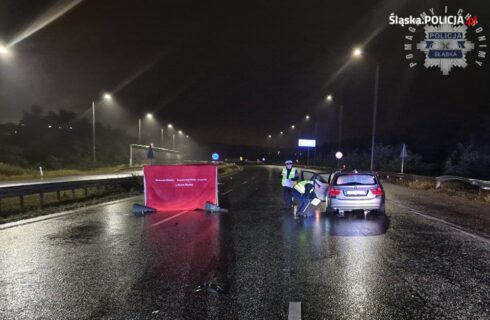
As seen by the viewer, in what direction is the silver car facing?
away from the camera

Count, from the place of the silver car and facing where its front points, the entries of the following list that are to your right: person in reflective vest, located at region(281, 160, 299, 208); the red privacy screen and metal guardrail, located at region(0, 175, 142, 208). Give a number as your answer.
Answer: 0

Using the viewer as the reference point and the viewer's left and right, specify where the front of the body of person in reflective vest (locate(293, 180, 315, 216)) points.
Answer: facing to the right of the viewer

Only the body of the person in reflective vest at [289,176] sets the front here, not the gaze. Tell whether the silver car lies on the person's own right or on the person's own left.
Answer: on the person's own left

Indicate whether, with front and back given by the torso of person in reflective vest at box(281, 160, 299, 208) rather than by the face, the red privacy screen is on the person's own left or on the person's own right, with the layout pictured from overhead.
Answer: on the person's own right

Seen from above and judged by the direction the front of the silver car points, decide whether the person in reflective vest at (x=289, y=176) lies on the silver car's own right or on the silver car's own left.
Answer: on the silver car's own left

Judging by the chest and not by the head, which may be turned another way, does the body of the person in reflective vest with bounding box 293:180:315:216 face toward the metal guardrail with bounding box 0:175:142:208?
no

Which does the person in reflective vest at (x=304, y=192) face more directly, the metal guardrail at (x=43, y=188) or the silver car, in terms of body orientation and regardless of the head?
the silver car

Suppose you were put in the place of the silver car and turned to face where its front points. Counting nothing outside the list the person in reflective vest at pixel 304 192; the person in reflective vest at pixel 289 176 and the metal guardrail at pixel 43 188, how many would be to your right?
0

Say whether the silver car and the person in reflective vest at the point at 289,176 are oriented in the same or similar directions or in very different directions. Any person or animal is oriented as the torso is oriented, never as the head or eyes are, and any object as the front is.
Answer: very different directions
